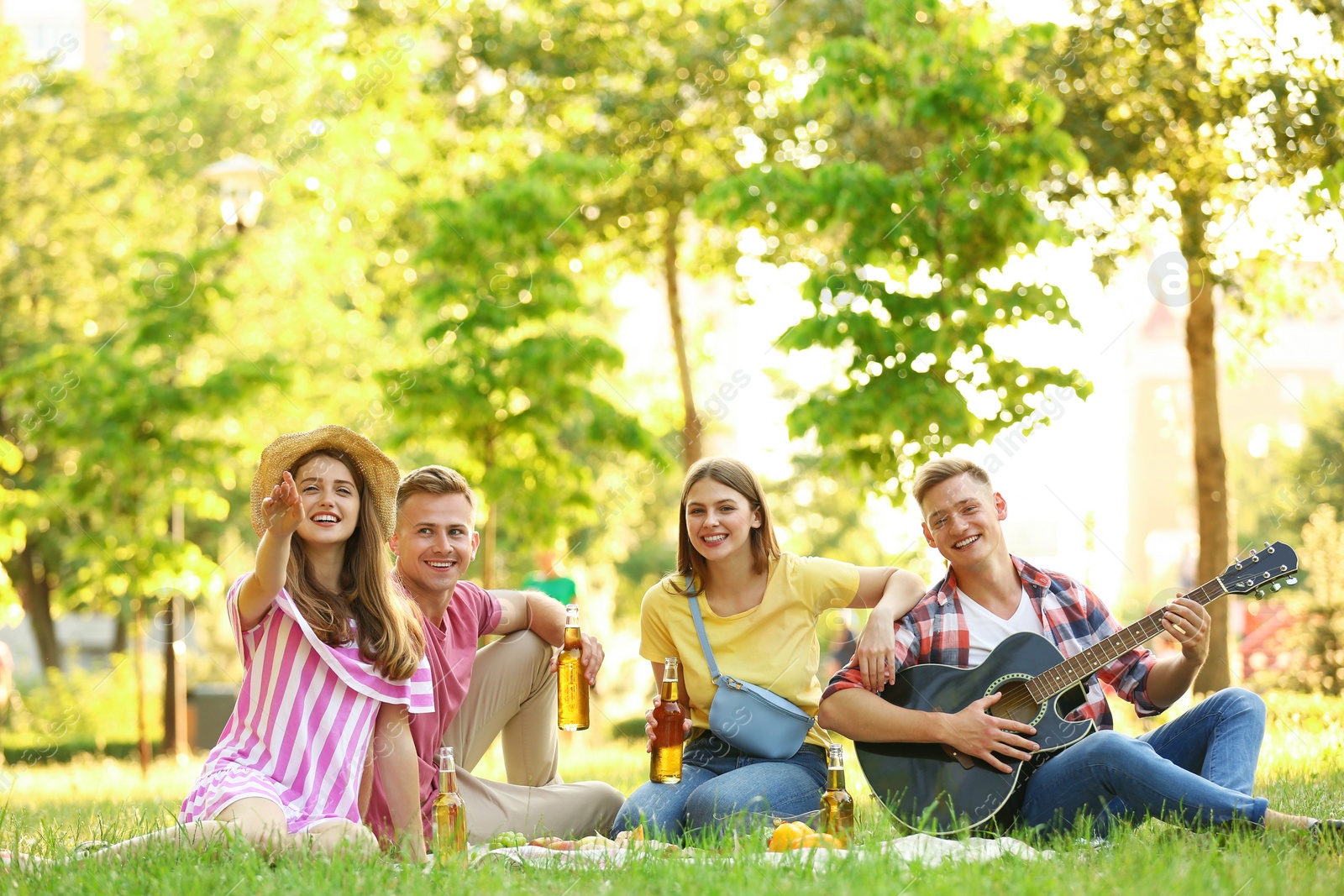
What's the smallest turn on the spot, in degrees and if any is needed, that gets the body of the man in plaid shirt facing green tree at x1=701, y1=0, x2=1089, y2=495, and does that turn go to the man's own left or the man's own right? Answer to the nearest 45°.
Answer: approximately 180°

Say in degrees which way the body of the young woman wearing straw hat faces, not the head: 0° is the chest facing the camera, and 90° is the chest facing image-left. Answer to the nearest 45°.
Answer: approximately 0°

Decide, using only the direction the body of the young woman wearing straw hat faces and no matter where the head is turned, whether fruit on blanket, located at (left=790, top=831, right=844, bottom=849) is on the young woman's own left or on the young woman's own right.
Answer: on the young woman's own left

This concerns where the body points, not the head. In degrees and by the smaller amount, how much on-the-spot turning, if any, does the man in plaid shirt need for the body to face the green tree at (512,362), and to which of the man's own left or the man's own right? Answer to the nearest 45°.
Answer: approximately 135° to the man's own right

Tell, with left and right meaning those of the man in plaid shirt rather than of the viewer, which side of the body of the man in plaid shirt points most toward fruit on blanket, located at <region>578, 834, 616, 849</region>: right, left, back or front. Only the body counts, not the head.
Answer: right

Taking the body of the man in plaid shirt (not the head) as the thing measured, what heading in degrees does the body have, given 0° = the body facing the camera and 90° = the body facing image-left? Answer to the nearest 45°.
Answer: approximately 0°

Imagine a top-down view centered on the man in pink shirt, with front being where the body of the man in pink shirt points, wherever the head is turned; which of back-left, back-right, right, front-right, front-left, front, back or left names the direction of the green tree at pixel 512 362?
back-left

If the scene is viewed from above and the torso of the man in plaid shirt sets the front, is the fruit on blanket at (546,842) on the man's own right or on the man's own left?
on the man's own right

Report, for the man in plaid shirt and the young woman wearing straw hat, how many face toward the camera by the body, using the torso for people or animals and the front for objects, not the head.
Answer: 2
